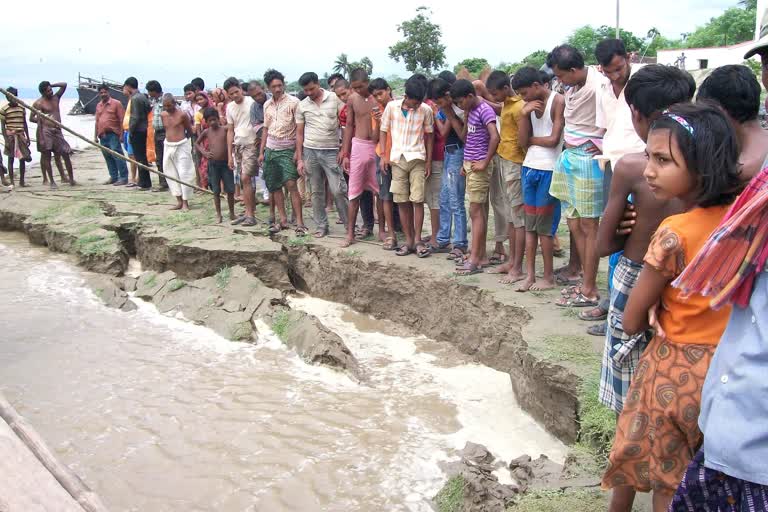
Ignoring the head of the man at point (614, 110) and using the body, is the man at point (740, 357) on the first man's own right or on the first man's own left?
on the first man's own left

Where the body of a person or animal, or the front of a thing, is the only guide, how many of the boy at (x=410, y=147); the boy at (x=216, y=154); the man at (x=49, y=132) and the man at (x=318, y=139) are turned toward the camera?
4

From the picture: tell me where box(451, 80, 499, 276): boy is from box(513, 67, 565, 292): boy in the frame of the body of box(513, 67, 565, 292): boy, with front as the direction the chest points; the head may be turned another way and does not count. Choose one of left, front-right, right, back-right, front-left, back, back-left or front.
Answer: right

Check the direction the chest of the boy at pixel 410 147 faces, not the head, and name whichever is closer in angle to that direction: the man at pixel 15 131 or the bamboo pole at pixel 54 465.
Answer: the bamboo pole

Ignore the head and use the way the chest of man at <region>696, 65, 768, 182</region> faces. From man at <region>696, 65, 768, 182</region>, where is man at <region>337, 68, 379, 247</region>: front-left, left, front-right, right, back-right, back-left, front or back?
front

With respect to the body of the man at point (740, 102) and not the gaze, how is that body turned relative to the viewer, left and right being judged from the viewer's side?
facing away from the viewer and to the left of the viewer

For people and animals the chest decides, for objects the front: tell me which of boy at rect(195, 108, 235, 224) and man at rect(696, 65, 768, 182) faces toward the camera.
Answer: the boy

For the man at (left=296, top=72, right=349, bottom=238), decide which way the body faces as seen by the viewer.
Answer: toward the camera

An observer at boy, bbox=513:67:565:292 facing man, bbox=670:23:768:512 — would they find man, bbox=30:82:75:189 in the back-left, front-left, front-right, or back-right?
back-right

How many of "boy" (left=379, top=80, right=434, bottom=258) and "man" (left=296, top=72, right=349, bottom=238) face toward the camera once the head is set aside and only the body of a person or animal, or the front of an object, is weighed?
2

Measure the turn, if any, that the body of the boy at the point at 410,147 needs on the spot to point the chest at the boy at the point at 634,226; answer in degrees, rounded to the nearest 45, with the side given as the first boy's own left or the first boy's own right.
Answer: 0° — they already face them

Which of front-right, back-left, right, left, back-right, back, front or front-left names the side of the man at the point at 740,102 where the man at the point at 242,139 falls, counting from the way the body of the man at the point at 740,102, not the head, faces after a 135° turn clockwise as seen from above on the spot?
back-left

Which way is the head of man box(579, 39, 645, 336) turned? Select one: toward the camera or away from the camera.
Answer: toward the camera

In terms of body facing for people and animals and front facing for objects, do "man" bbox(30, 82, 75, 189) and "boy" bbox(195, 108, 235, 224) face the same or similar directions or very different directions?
same or similar directions

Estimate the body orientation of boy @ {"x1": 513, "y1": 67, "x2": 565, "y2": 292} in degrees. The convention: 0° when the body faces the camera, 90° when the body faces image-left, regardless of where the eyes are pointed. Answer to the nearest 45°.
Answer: approximately 45°
